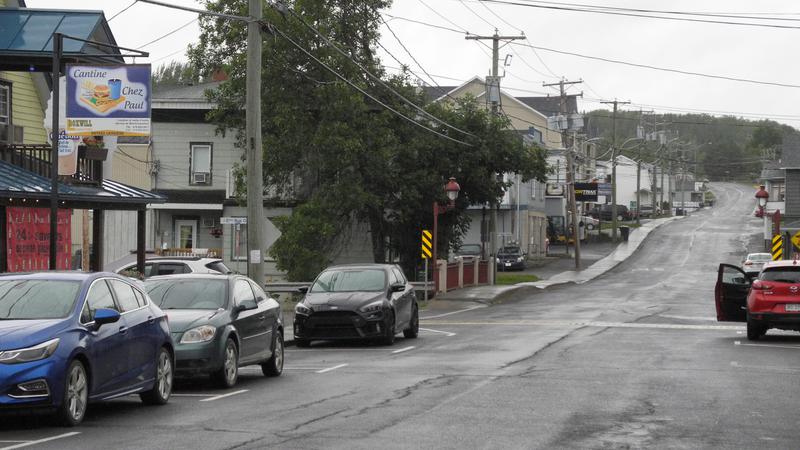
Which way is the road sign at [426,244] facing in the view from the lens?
facing the viewer

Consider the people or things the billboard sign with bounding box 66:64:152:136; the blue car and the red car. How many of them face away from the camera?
1

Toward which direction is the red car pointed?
away from the camera

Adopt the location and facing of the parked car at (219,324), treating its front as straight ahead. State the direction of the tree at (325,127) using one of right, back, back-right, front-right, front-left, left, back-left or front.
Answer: back-right

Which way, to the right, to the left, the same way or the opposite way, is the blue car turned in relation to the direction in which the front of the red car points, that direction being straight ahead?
the opposite way

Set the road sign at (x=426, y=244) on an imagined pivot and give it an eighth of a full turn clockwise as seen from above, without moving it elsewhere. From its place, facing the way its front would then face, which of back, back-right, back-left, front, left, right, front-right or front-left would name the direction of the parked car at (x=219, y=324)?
front-left

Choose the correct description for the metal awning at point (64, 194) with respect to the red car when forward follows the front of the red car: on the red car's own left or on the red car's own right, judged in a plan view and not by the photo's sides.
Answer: on the red car's own left

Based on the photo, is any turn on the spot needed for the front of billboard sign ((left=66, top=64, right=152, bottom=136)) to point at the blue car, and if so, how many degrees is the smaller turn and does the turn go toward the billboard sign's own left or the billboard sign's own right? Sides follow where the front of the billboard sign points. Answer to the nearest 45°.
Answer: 0° — it already faces it

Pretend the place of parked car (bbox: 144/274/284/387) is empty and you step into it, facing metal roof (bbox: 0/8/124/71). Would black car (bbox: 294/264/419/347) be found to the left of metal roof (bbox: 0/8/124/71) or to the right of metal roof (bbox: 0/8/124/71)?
right

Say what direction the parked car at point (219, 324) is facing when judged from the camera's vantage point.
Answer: facing the viewer and to the left of the viewer
